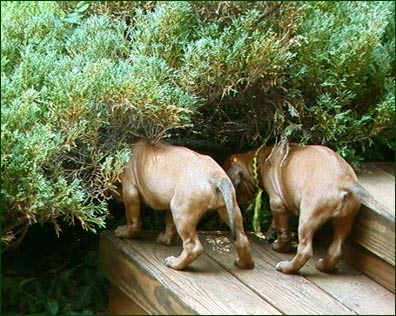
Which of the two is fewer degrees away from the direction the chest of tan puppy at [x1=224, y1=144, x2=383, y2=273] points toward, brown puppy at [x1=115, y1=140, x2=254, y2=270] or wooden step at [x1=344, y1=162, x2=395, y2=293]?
the brown puppy

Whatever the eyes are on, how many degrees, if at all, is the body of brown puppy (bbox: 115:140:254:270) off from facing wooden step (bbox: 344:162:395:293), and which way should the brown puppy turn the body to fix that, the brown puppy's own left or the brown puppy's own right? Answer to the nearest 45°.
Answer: approximately 135° to the brown puppy's own right

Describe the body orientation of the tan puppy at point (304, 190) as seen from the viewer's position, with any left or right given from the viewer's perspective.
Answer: facing away from the viewer and to the left of the viewer

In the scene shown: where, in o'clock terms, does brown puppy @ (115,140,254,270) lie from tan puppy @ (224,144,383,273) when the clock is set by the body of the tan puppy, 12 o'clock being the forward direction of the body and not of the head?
The brown puppy is roughly at 10 o'clock from the tan puppy.

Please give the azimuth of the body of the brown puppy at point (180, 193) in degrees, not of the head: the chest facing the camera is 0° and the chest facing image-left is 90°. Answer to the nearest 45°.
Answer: approximately 135°
